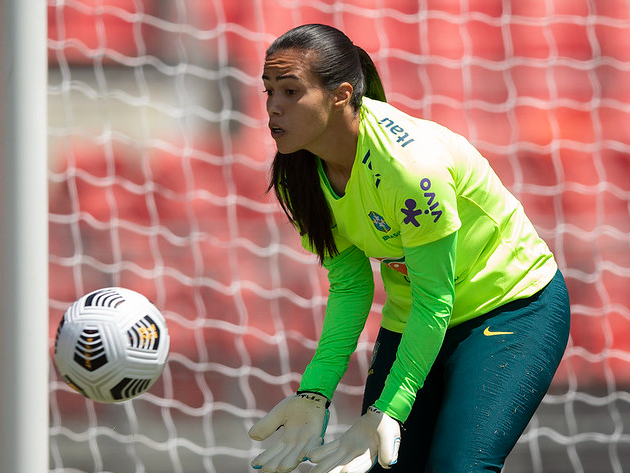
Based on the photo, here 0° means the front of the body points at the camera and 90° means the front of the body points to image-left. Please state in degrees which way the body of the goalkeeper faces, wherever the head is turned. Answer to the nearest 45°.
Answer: approximately 45°

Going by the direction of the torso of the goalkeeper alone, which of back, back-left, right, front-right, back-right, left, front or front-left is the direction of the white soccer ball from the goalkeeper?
front-right

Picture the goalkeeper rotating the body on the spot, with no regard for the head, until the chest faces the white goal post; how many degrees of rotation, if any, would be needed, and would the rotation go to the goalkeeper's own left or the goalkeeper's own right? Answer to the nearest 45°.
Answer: approximately 45° to the goalkeeper's own right
